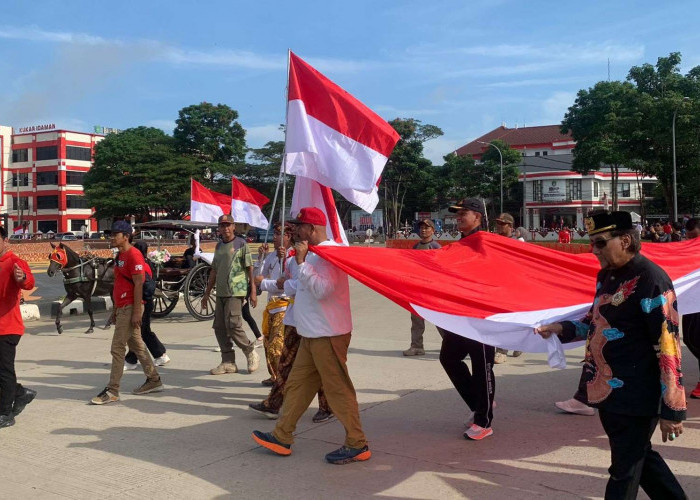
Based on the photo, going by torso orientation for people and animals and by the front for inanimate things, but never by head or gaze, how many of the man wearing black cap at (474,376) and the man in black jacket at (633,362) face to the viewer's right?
0

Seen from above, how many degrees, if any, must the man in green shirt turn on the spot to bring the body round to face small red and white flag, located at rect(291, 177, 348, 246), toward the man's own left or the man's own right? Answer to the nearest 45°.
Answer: approximately 90° to the man's own left

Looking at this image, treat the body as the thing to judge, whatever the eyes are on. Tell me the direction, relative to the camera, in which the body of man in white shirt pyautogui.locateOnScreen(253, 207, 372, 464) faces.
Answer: to the viewer's left

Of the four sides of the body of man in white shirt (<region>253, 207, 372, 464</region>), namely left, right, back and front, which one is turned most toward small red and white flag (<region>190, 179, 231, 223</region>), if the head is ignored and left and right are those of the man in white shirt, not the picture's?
right

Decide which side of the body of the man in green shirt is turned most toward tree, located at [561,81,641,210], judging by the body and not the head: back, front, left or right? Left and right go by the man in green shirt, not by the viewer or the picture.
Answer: back

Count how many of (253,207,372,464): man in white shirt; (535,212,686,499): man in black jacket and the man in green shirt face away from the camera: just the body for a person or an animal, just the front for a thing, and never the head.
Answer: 0

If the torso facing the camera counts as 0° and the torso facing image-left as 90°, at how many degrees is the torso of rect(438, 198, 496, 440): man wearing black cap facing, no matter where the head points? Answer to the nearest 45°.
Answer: approximately 45°

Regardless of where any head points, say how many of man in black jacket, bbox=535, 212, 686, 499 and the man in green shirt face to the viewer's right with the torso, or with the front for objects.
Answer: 0

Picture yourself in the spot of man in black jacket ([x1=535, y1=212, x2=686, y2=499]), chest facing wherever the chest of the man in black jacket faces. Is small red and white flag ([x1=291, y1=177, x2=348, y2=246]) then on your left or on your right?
on your right

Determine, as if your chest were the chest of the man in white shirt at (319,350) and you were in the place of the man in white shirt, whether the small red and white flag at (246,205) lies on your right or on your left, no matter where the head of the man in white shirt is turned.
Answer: on your right

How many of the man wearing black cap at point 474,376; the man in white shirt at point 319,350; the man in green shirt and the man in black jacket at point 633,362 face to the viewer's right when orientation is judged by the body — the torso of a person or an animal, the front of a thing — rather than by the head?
0

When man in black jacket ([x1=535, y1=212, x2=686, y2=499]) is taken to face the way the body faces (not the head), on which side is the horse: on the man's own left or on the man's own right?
on the man's own right

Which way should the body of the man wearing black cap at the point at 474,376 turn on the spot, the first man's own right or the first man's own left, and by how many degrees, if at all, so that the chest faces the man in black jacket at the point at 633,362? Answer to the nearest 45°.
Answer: approximately 45° to the first man's own left

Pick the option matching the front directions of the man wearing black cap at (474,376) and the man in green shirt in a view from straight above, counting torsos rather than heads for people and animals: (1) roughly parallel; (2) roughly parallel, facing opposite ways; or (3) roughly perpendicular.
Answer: roughly parallel

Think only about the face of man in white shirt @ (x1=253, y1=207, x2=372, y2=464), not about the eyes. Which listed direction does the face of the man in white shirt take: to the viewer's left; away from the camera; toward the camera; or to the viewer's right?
to the viewer's left

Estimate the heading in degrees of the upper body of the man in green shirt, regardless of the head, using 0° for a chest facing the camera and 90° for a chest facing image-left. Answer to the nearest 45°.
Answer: approximately 45°

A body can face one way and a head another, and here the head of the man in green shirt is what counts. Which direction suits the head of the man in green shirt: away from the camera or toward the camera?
toward the camera

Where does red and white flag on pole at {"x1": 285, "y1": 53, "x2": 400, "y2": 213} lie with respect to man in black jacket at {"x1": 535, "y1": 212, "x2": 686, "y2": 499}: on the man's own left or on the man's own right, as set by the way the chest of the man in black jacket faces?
on the man's own right

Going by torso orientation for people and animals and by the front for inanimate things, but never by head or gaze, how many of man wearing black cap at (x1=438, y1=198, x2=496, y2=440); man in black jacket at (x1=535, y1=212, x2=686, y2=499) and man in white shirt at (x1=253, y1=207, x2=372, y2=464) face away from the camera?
0

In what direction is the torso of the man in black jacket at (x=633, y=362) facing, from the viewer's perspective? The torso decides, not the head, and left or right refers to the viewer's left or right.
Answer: facing the viewer and to the left of the viewer
